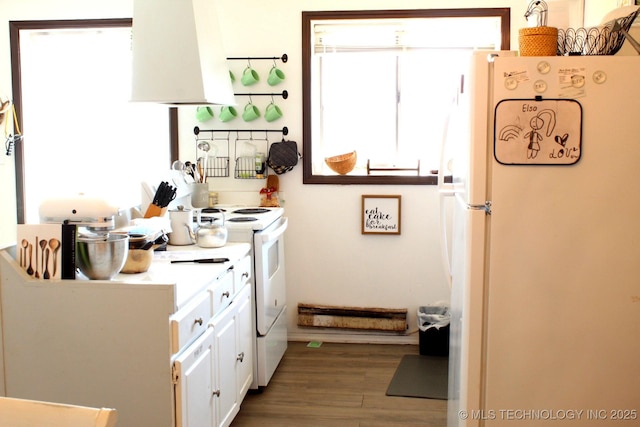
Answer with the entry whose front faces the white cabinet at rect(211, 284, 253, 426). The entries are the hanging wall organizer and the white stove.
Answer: the hanging wall organizer

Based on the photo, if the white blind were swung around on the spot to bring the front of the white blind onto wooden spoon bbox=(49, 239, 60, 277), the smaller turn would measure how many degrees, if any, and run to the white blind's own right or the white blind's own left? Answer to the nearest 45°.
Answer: approximately 45° to the white blind's own right

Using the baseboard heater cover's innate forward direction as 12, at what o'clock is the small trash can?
The small trash can is roughly at 10 o'clock from the baseboard heater cover.

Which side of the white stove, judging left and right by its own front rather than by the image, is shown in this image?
right

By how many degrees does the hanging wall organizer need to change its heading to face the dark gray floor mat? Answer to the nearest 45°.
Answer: approximately 45° to its left

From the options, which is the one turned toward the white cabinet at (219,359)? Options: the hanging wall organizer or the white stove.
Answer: the hanging wall organizer

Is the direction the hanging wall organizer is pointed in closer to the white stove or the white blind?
the white stove
